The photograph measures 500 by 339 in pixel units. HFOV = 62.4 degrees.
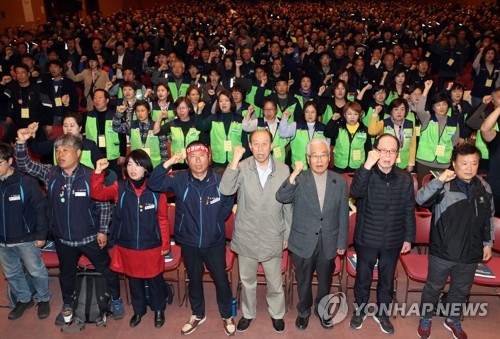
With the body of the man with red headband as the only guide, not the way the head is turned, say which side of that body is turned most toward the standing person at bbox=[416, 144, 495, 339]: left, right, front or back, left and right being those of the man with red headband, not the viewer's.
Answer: left

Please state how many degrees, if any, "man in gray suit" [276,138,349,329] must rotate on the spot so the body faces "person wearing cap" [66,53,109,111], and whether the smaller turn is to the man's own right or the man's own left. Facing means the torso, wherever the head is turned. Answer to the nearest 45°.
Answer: approximately 135° to the man's own right

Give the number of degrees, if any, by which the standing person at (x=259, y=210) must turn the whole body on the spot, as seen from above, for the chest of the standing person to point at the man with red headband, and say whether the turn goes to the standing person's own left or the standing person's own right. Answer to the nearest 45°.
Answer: approximately 90° to the standing person's own right

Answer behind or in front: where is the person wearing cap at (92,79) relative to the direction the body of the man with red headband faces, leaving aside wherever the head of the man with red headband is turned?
behind

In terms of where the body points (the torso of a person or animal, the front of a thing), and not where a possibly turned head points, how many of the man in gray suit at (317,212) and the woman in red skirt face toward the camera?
2

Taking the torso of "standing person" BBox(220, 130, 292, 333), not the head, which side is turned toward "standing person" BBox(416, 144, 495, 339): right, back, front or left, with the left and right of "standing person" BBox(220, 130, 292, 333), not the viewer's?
left

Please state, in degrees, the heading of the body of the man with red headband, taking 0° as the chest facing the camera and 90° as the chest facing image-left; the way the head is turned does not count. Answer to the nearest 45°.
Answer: approximately 0°

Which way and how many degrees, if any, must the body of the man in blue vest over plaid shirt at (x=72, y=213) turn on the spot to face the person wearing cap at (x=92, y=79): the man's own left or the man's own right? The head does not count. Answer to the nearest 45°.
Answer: approximately 180°
